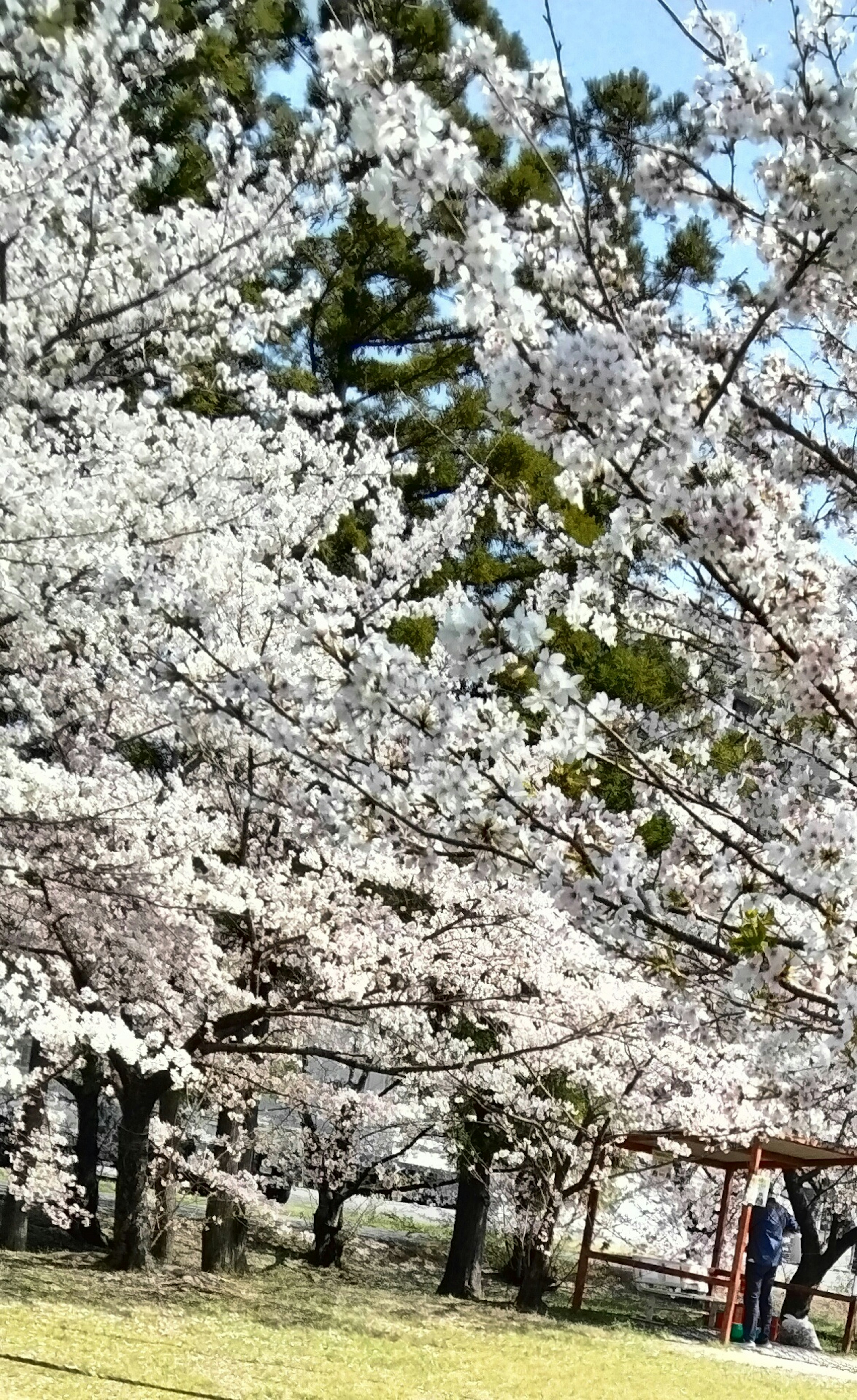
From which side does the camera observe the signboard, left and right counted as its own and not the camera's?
front
